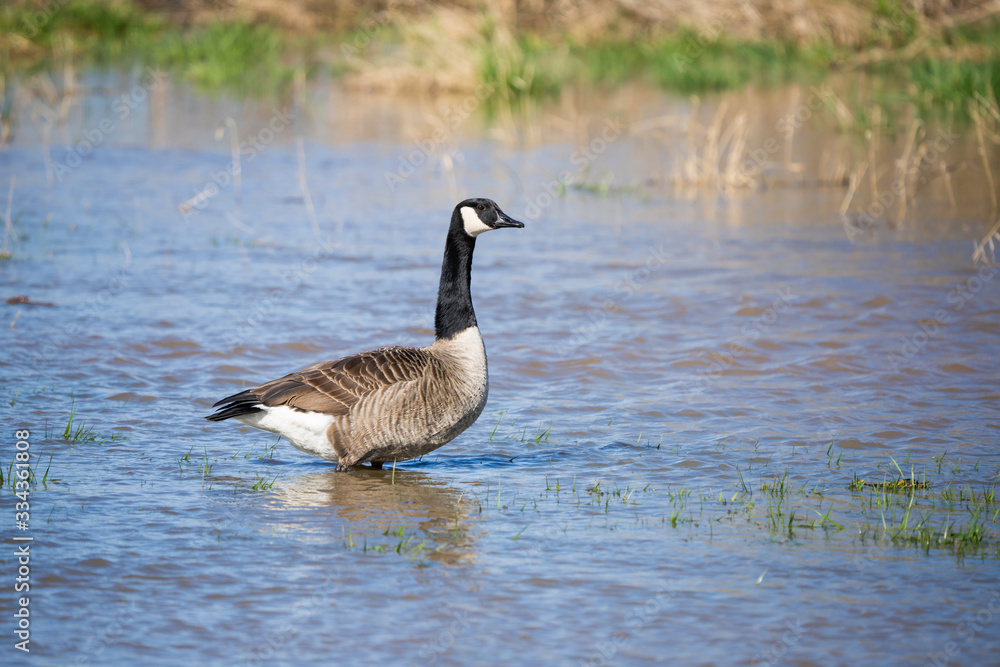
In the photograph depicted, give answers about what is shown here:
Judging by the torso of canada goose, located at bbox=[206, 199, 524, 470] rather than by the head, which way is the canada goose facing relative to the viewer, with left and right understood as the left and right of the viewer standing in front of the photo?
facing to the right of the viewer

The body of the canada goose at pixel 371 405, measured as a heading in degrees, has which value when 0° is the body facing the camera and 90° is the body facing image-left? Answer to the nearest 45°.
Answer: approximately 270°
